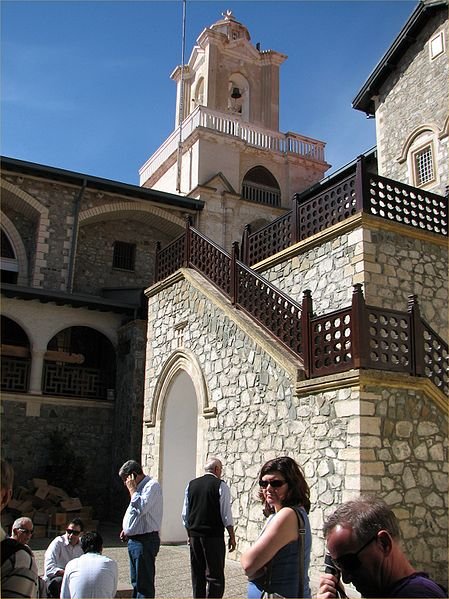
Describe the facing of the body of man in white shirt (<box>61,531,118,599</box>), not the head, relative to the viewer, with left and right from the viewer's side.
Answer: facing away from the viewer

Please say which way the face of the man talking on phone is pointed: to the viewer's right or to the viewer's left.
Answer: to the viewer's left

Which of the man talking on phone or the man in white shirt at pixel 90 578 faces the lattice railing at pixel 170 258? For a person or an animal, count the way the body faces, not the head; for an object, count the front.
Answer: the man in white shirt

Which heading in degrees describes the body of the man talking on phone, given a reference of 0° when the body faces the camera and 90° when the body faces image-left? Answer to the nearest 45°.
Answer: approximately 90°

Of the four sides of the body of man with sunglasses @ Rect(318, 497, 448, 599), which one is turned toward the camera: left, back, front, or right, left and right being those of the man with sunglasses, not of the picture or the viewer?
left

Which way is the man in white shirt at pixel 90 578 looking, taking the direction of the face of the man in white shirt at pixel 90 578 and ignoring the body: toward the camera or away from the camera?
away from the camera

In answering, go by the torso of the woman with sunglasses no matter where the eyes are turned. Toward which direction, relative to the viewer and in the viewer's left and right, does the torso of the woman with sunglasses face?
facing to the left of the viewer

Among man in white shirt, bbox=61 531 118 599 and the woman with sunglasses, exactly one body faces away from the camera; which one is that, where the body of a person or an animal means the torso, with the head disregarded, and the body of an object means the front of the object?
the man in white shirt
